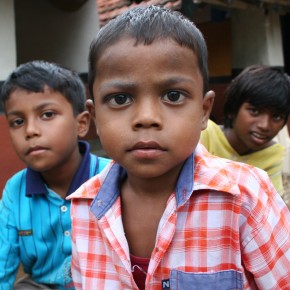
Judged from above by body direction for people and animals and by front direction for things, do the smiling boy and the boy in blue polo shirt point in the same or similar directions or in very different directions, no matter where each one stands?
same or similar directions

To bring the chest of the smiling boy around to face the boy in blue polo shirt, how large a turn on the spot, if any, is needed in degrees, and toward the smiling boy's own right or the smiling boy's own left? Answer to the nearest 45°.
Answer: approximately 45° to the smiling boy's own right

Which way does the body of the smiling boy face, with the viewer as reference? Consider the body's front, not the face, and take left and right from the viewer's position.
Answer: facing the viewer

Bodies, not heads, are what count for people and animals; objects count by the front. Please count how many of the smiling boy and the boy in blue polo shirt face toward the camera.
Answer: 2

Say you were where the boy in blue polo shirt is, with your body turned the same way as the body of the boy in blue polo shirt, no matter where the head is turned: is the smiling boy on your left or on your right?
on your left
